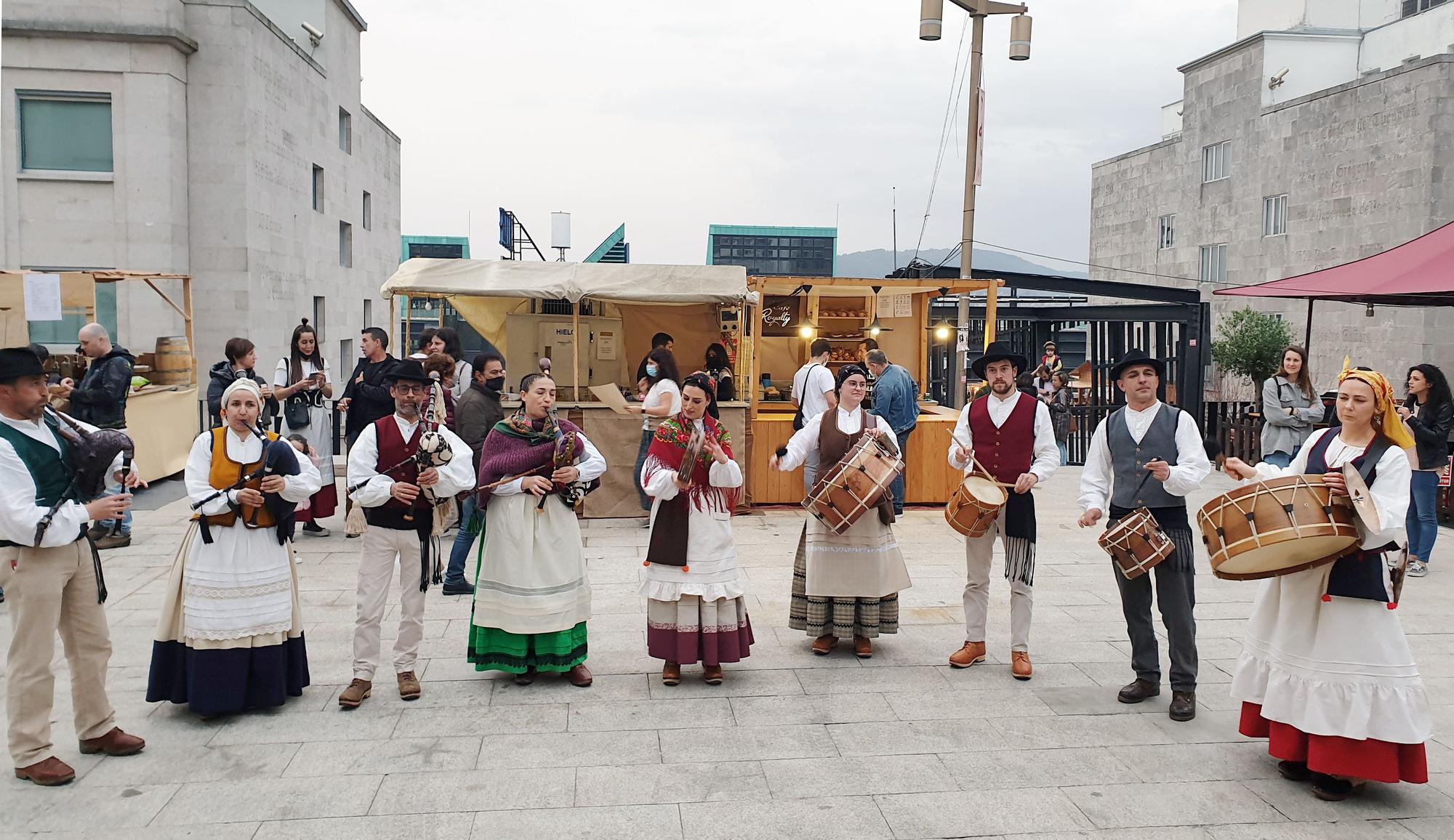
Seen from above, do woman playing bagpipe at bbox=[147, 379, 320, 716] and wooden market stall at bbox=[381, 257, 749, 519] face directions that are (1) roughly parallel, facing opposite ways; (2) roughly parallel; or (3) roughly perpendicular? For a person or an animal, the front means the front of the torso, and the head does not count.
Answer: roughly parallel

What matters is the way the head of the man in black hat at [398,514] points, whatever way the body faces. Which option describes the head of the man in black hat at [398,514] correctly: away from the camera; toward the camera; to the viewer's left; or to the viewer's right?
toward the camera

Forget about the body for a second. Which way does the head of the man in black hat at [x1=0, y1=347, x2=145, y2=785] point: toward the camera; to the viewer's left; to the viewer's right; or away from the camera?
to the viewer's right

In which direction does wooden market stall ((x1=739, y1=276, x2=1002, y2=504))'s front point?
toward the camera

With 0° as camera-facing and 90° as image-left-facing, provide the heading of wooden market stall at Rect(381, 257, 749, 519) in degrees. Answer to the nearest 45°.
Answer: approximately 0°

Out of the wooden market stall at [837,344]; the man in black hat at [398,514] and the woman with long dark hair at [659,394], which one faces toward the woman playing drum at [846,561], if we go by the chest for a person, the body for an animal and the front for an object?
the wooden market stall

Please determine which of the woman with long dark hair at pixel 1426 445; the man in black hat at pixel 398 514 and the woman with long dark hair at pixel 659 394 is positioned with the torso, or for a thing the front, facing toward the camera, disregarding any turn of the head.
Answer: the man in black hat

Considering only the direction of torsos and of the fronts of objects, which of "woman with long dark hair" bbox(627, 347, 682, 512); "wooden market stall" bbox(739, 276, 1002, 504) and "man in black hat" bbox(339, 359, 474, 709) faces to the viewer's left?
the woman with long dark hair

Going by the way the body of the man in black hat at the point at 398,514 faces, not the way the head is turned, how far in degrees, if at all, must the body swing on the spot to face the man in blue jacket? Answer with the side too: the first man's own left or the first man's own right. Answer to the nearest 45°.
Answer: approximately 135° to the first man's own left

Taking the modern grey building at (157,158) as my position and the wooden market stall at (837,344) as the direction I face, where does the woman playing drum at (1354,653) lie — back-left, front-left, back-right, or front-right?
front-right

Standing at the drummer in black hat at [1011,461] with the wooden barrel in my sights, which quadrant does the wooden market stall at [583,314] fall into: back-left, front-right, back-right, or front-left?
front-right

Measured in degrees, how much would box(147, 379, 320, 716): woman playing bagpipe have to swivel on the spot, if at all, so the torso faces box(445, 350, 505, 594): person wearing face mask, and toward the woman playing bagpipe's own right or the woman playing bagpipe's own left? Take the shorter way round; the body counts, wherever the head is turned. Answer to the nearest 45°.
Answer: approximately 135° to the woman playing bagpipe's own left

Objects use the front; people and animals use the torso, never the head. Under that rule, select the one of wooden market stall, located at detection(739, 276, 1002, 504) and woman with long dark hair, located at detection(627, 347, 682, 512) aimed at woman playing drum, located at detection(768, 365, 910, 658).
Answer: the wooden market stall

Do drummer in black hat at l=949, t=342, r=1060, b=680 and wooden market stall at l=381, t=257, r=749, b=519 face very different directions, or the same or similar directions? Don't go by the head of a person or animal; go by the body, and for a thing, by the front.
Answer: same or similar directions

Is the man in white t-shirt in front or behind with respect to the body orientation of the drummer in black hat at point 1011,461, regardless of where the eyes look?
behind

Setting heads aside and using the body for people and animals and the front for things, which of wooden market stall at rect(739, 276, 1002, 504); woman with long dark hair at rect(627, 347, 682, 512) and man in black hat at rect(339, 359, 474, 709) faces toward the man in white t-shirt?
the wooden market stall

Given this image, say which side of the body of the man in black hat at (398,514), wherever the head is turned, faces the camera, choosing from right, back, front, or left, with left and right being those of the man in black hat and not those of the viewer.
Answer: front

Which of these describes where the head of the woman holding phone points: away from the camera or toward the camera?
toward the camera
